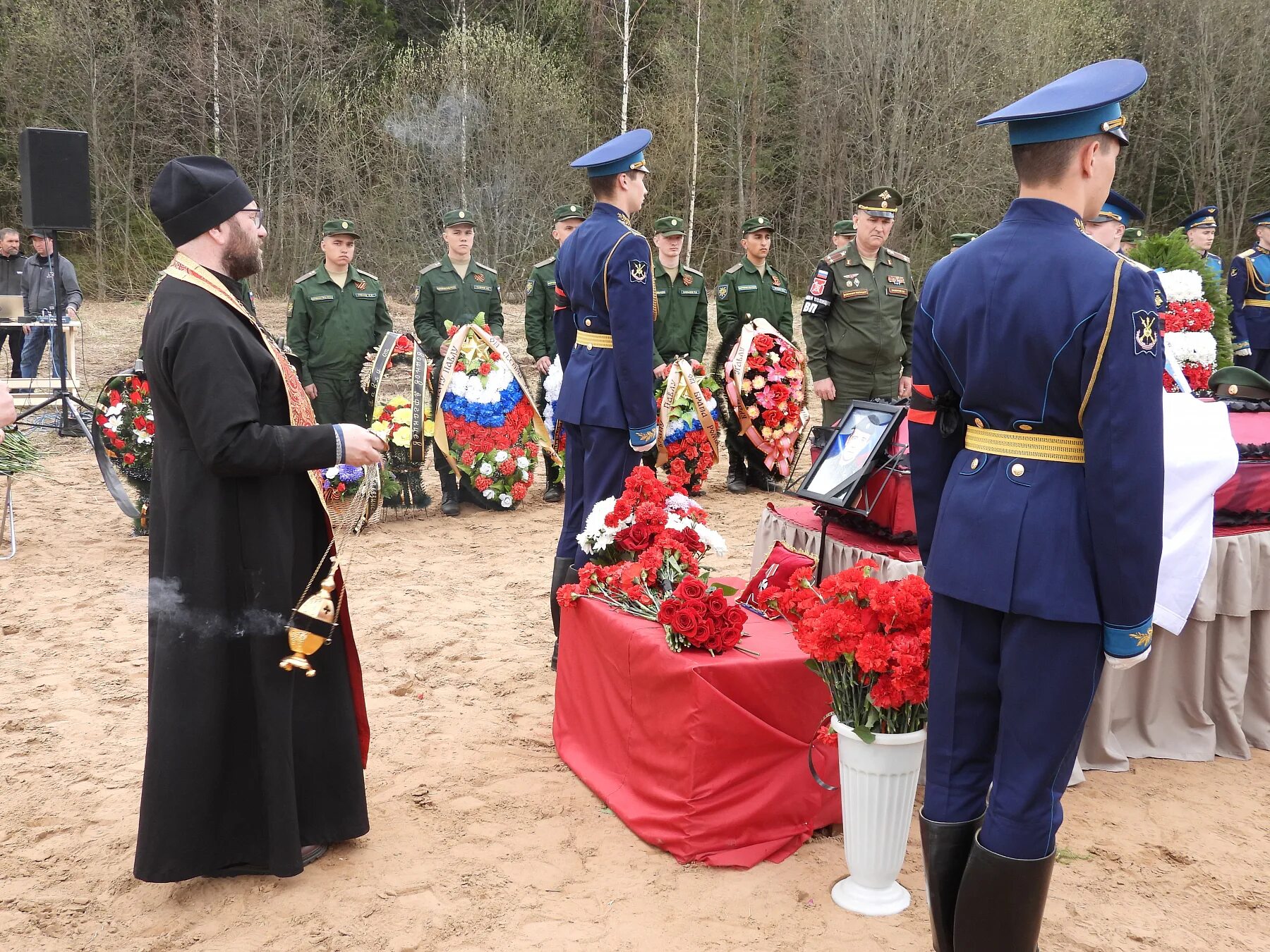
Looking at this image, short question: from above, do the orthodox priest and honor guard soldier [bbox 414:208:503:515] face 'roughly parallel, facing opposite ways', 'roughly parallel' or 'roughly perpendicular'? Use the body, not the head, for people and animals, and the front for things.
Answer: roughly perpendicular

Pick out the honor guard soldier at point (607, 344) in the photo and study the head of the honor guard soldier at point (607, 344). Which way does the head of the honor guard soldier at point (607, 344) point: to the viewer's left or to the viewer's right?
to the viewer's right

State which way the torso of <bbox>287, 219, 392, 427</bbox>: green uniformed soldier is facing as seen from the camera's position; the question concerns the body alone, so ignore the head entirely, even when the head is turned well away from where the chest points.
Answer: toward the camera

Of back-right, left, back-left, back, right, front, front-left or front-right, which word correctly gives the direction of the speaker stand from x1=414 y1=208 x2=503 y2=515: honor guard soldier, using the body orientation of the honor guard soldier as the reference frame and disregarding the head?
back-right

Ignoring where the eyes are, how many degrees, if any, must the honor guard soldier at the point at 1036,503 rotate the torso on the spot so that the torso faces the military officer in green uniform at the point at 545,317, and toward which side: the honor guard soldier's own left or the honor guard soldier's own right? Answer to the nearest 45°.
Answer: approximately 90° to the honor guard soldier's own left

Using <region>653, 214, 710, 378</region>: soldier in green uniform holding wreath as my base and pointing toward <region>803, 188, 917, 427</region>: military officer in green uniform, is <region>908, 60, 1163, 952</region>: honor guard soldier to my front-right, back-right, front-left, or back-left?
front-right

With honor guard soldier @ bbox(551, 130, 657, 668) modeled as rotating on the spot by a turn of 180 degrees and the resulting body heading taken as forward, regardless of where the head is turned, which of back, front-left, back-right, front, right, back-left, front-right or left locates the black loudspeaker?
right

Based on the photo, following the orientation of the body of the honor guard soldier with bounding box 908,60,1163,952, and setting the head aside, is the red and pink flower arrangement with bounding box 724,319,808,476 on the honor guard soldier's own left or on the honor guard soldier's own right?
on the honor guard soldier's own left

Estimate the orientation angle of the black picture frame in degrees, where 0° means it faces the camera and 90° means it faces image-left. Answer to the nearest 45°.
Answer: approximately 45°

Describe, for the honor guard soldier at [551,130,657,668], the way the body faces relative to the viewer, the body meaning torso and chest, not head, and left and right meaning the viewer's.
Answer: facing away from the viewer and to the right of the viewer

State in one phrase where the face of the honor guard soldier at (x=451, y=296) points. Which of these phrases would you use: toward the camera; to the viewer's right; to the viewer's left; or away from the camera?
toward the camera

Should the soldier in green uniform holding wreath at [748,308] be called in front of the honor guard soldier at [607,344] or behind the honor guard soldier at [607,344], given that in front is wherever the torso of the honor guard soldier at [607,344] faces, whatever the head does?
in front

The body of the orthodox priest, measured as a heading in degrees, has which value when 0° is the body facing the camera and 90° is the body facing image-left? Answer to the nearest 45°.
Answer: approximately 270°

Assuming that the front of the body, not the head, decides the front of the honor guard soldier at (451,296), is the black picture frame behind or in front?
in front

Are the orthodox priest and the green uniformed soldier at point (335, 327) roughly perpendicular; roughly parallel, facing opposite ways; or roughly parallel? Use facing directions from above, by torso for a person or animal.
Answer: roughly perpendicular

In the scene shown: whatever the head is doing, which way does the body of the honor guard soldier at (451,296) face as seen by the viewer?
toward the camera

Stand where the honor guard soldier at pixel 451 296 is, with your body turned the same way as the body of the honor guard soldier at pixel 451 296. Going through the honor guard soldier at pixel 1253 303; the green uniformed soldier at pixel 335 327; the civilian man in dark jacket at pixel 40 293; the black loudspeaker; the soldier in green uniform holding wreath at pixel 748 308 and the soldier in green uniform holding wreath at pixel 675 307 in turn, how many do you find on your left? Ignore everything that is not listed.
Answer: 3
